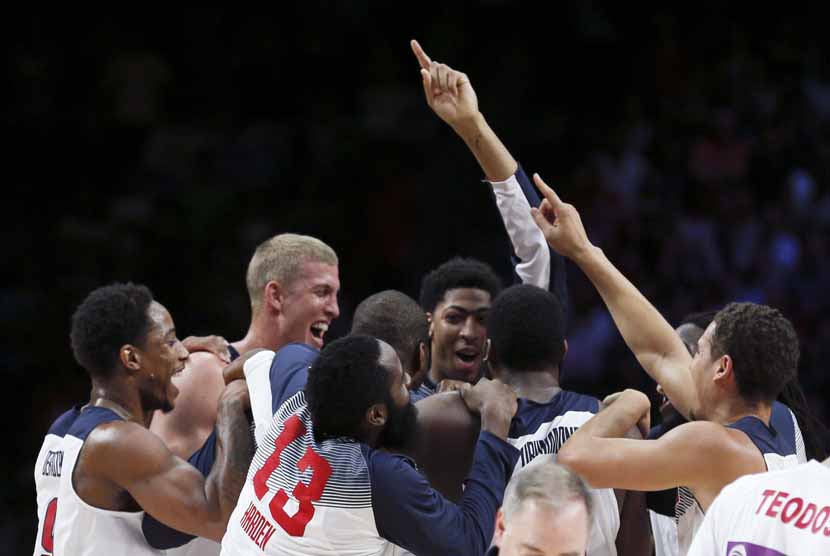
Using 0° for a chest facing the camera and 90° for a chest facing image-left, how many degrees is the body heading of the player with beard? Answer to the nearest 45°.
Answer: approximately 225°
